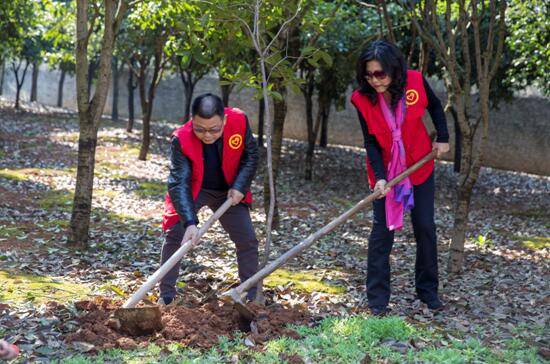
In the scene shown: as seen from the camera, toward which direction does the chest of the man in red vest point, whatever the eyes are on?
toward the camera

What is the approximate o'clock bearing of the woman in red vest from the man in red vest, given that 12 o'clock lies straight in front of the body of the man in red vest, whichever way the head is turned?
The woman in red vest is roughly at 9 o'clock from the man in red vest.

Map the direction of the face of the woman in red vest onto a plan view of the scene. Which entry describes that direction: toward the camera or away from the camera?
toward the camera

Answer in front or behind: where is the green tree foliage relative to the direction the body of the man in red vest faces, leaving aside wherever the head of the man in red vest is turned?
behind

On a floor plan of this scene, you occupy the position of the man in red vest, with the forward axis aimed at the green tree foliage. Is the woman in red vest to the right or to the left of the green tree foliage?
right
